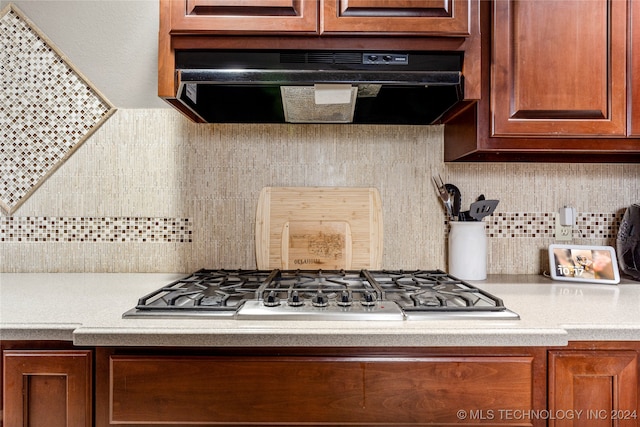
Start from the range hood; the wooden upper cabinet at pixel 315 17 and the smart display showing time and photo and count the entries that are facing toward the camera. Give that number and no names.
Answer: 3

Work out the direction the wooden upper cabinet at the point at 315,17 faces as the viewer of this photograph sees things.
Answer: facing the viewer

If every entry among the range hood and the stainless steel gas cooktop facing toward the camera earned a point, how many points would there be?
2

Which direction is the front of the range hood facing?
toward the camera

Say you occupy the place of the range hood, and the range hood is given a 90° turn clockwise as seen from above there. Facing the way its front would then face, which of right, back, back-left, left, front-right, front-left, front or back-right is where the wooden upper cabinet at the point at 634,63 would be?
back

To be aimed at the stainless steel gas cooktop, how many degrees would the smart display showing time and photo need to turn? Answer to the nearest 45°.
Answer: approximately 45° to its right

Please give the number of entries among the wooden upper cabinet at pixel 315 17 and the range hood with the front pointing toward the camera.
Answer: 2

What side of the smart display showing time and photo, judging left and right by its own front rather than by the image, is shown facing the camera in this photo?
front
